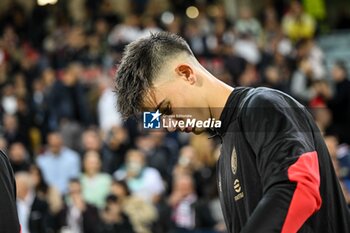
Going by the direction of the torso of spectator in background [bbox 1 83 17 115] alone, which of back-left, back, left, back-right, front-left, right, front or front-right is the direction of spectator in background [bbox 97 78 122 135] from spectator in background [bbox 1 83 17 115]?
front-left

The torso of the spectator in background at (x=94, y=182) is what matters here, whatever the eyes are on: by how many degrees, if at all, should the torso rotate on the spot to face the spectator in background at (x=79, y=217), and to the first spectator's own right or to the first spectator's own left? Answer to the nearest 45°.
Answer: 0° — they already face them

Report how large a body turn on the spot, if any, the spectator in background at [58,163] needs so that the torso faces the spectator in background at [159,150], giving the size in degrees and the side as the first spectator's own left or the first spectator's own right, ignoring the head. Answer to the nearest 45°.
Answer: approximately 90° to the first spectator's own left

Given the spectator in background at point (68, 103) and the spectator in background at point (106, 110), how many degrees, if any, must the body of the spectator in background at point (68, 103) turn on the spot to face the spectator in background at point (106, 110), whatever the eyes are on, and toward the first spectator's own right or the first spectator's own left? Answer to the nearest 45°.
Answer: approximately 45° to the first spectator's own left

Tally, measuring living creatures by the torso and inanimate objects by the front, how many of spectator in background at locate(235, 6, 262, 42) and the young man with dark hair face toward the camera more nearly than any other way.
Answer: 1

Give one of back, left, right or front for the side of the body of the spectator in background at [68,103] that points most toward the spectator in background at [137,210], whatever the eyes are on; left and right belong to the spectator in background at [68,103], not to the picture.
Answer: front

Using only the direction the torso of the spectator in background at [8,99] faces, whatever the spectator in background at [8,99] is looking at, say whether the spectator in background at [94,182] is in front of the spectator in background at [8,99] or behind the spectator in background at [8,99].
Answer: in front

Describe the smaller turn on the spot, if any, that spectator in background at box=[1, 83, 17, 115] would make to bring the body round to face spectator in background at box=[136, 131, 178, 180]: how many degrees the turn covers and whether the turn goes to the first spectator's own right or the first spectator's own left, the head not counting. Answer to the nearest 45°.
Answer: approximately 45° to the first spectator's own left

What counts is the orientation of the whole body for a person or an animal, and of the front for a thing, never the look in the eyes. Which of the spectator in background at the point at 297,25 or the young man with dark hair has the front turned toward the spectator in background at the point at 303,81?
the spectator in background at the point at 297,25

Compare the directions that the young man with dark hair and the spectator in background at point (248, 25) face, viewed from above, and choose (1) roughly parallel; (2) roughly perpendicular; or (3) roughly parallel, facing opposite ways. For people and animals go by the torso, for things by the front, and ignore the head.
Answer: roughly perpendicular
